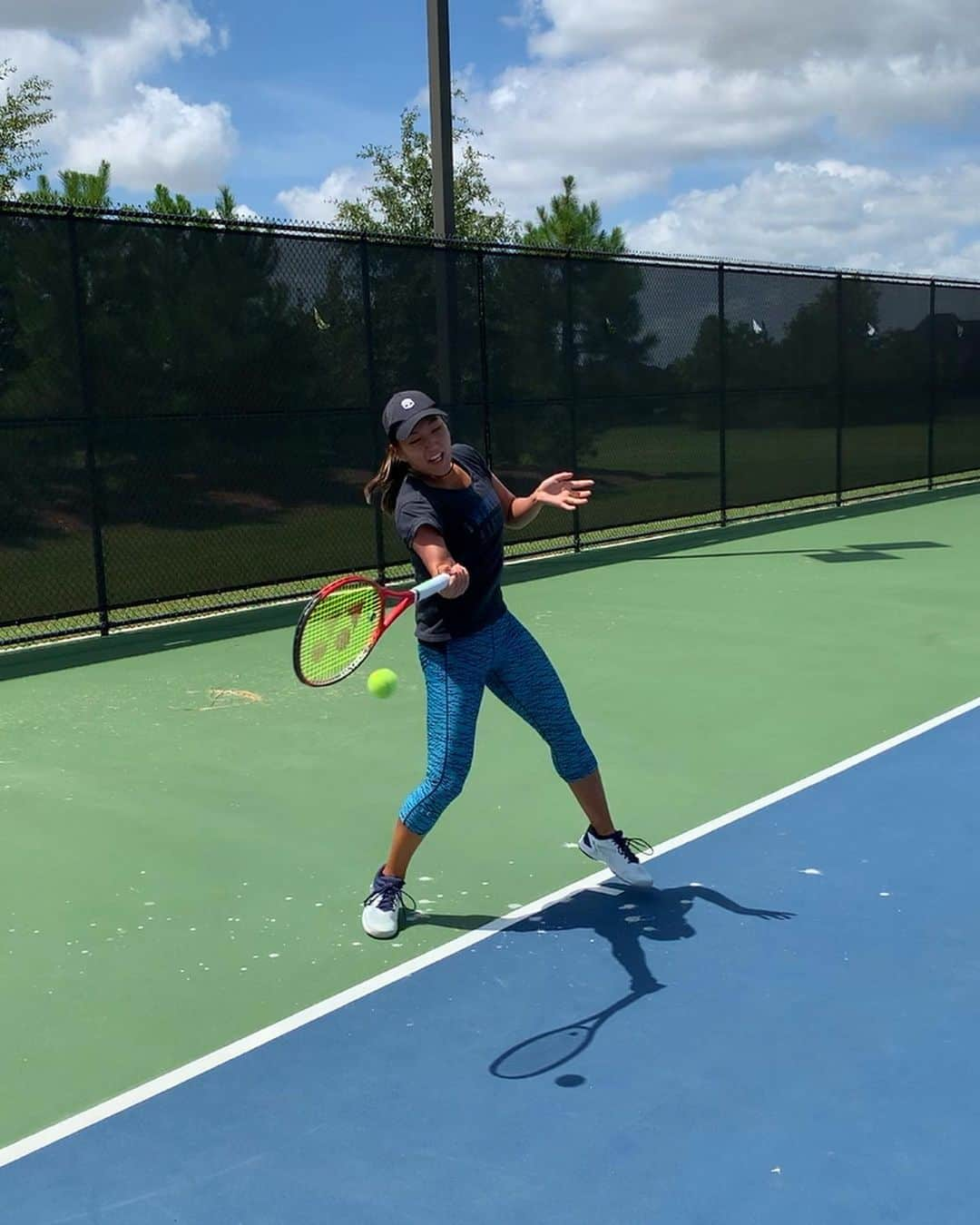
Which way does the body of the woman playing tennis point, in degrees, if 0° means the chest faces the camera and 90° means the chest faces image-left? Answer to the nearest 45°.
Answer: approximately 315°

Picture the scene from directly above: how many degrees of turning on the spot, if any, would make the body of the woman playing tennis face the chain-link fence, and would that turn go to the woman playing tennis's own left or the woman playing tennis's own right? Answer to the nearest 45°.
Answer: approximately 135° to the woman playing tennis's own left

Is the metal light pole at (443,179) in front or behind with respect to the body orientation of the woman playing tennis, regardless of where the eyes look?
behind

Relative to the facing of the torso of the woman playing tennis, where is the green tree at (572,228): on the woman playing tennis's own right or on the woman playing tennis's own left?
on the woman playing tennis's own left
